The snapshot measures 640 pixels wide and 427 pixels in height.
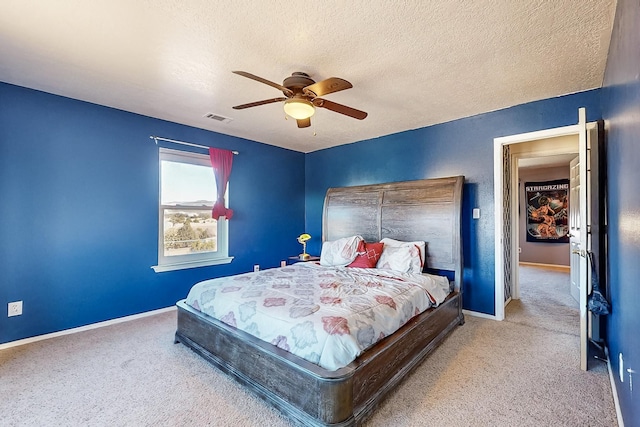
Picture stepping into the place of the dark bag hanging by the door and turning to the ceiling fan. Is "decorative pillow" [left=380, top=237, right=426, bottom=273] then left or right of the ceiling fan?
right

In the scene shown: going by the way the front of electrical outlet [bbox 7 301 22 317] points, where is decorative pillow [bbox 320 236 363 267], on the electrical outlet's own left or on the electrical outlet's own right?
on the electrical outlet's own left

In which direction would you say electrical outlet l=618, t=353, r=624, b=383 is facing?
to the viewer's left

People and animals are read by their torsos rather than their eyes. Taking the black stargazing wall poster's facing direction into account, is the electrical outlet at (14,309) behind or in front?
in front

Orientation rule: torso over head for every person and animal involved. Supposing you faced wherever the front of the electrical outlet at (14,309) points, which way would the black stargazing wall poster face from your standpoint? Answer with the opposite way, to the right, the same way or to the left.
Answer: to the right

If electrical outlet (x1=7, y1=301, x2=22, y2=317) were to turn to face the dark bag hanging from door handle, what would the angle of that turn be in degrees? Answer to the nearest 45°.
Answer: approximately 45° to its left

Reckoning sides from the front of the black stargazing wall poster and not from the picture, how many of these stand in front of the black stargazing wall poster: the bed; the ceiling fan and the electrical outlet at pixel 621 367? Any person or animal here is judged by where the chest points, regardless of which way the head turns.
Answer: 3

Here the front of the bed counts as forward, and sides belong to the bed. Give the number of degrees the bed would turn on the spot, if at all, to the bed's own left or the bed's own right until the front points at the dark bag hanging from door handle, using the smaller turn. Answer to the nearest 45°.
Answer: approximately 135° to the bed's own left

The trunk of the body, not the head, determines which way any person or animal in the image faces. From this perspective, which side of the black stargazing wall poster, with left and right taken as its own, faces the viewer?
front

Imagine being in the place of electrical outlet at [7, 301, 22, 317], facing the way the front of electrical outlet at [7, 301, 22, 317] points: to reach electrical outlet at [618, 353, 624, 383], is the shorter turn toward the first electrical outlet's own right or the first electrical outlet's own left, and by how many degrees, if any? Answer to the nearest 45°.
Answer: approximately 45° to the first electrical outlet's own left

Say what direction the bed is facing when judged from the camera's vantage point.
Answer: facing the viewer and to the left of the viewer

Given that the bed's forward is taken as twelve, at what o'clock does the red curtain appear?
The red curtain is roughly at 3 o'clock from the bed.

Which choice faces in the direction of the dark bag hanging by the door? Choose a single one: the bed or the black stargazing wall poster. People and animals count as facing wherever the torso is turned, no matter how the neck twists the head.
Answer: the black stargazing wall poster

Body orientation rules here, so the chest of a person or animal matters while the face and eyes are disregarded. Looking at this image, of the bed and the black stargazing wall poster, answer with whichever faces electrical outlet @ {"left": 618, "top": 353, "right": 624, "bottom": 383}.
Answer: the black stargazing wall poster

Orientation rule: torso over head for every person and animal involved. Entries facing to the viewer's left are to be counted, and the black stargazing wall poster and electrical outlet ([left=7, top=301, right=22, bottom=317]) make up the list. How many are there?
0
